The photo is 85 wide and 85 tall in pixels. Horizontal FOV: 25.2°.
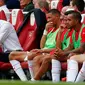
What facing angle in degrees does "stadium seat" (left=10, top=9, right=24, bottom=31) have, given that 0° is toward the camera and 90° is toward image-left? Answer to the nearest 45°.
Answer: approximately 45°
